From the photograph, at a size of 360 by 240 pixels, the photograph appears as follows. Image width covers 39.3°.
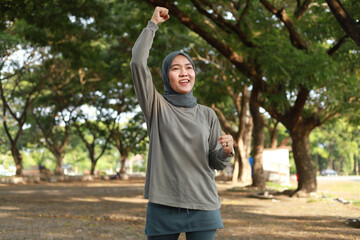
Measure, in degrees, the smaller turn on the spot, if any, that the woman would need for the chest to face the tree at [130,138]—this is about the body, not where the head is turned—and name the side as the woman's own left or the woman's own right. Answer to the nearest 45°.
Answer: approximately 135° to the woman's own left

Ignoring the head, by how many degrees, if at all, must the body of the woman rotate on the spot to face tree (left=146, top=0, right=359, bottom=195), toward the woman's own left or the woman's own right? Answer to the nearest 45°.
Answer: approximately 135° to the woman's own left

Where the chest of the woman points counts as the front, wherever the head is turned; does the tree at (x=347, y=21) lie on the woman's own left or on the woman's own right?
on the woman's own left

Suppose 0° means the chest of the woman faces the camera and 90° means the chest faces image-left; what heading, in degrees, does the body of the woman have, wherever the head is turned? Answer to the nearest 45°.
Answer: approximately 315°

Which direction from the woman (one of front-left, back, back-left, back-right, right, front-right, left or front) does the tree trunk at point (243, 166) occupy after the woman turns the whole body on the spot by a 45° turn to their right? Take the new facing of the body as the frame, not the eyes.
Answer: back
